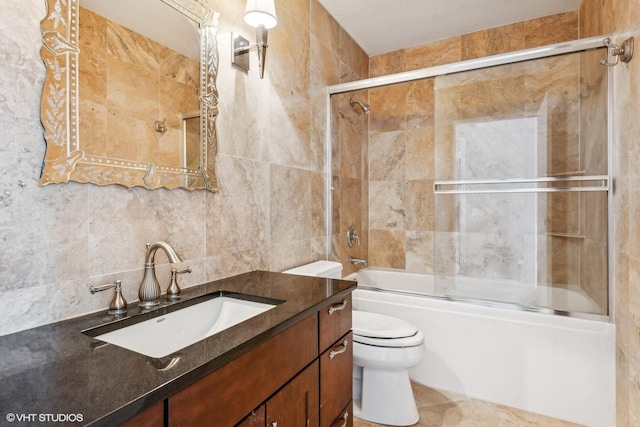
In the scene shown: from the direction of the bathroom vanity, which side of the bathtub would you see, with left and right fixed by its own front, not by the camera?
front

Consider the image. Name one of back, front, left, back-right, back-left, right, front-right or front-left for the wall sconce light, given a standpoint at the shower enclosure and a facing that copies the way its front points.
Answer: front

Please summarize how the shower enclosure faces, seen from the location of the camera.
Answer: facing the viewer and to the left of the viewer

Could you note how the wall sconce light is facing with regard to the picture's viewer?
facing the viewer and to the right of the viewer

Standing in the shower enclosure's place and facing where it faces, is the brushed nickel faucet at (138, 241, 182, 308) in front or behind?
in front

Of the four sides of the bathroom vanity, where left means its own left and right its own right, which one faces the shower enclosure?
left

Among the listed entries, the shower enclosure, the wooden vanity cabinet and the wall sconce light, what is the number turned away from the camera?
0

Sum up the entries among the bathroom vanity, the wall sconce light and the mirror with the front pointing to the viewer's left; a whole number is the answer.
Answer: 0

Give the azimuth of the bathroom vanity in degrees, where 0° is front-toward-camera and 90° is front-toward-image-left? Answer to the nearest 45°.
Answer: approximately 315°
